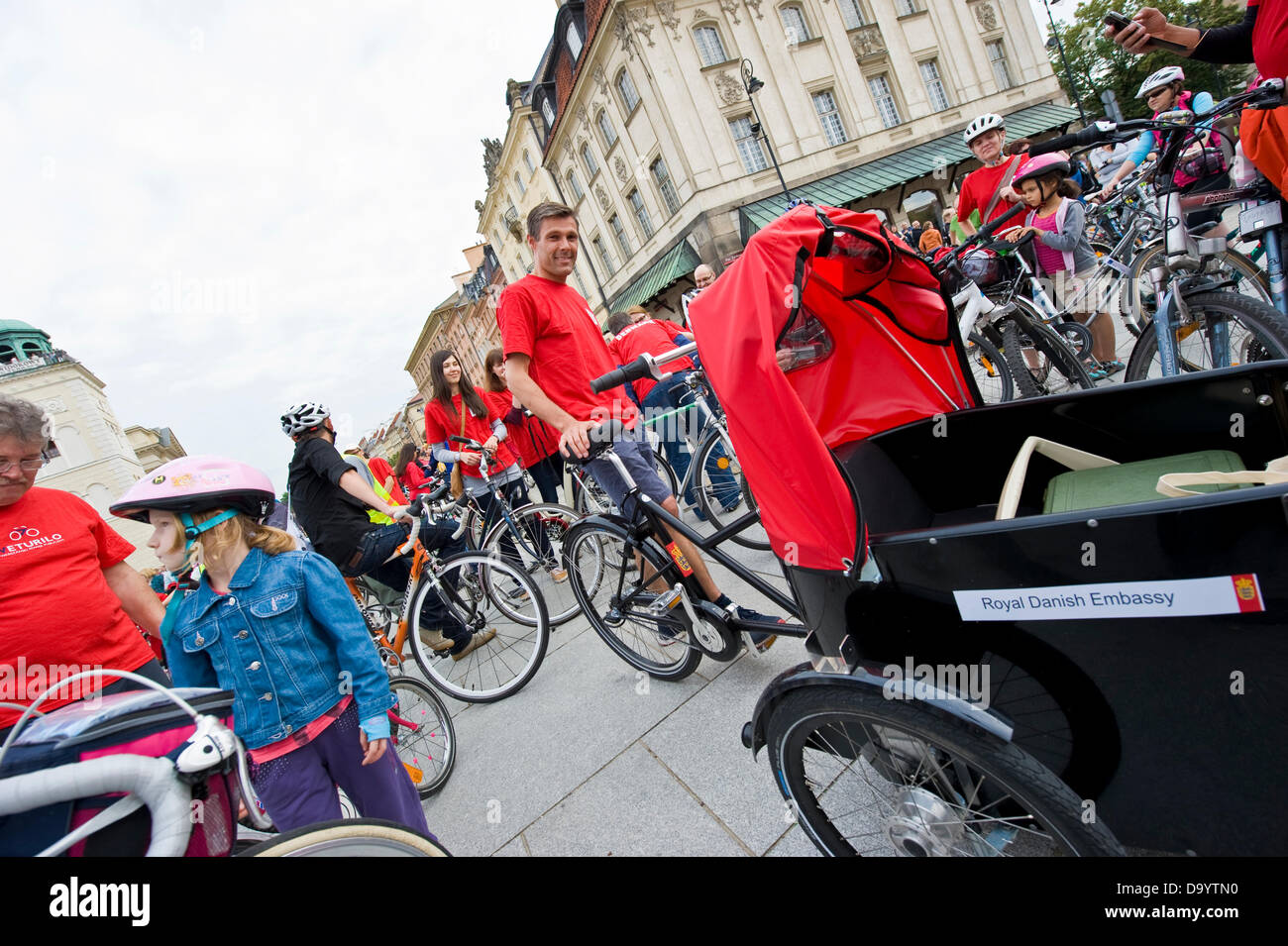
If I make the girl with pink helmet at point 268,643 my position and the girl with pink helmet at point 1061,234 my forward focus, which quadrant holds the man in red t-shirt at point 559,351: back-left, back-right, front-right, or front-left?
front-left

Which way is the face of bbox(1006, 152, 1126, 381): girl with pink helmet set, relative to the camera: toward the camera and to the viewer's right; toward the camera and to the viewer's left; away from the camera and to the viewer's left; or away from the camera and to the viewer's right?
toward the camera and to the viewer's left

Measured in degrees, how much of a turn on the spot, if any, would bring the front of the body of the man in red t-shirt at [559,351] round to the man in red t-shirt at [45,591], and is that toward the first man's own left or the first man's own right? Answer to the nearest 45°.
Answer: approximately 90° to the first man's own right

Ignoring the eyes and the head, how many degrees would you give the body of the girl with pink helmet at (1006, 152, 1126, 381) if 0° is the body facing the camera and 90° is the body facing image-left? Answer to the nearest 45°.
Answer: approximately 45°

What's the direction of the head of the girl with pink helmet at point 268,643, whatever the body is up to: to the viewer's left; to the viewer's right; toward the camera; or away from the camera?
to the viewer's left

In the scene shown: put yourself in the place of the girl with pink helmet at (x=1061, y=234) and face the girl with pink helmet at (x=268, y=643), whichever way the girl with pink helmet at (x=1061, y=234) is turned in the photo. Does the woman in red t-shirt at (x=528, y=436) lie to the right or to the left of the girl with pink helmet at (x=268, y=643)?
right

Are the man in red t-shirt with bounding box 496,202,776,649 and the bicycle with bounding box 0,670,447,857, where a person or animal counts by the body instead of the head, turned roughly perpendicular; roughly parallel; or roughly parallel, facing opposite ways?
roughly perpendicular

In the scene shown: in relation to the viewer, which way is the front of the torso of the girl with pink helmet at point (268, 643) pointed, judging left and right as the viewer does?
facing the viewer and to the left of the viewer

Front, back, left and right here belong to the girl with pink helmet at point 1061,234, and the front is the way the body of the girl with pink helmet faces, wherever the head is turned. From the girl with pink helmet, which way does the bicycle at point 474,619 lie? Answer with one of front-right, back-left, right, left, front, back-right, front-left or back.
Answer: front

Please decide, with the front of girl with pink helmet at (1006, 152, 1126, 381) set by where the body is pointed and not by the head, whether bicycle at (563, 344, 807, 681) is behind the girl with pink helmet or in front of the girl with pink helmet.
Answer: in front

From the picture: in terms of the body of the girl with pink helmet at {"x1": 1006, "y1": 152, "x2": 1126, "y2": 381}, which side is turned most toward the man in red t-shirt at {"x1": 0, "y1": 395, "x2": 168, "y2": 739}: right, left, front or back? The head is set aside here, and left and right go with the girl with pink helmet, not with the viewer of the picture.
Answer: front

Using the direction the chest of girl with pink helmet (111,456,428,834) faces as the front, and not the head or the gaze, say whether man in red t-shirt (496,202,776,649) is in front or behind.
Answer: behind
